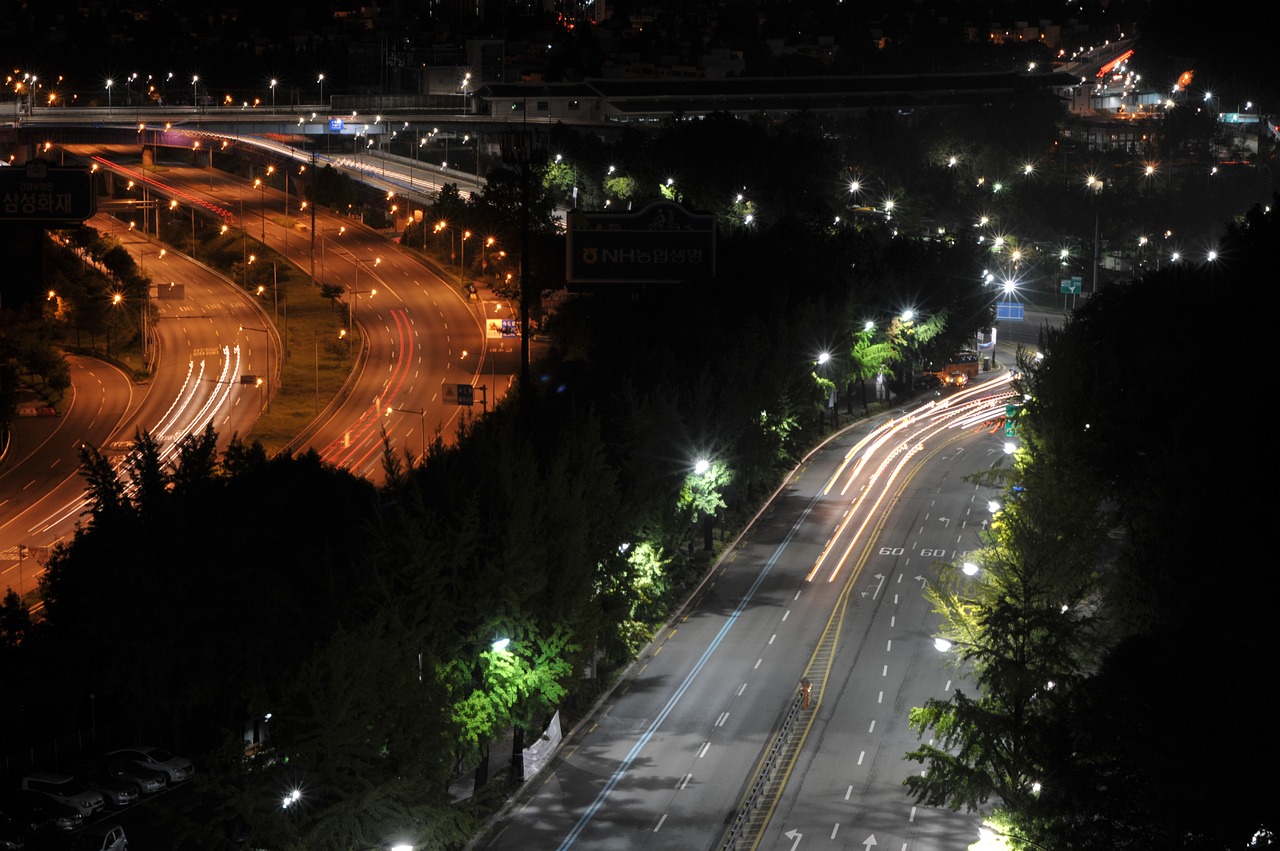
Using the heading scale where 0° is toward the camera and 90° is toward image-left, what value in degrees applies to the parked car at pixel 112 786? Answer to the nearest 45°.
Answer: approximately 315°

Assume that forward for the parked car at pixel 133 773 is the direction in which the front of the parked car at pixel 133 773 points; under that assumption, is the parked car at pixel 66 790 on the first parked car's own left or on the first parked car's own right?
on the first parked car's own right

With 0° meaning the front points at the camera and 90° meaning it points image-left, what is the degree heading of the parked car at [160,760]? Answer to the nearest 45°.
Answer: approximately 315°

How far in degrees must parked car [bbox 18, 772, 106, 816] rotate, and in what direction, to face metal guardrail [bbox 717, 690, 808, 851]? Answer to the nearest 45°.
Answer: approximately 45° to its left

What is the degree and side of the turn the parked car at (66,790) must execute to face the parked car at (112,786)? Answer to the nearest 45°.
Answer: approximately 45° to its left

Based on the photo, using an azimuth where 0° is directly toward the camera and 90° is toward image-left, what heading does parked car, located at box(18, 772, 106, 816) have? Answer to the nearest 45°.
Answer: approximately 315°

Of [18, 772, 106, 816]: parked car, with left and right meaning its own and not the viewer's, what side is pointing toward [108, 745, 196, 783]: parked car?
left

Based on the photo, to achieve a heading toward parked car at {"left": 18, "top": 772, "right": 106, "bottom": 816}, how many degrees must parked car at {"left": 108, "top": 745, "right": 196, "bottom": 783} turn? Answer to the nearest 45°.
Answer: approximately 90° to its right

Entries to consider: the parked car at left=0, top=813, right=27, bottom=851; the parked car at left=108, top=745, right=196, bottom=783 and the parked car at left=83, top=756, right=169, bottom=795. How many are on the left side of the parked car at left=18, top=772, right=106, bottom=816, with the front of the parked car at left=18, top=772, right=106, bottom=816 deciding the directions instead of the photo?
2

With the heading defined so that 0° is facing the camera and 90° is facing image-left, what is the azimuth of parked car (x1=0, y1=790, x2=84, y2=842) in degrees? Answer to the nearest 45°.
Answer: approximately 315°

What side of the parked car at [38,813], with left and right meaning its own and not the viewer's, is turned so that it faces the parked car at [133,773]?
left

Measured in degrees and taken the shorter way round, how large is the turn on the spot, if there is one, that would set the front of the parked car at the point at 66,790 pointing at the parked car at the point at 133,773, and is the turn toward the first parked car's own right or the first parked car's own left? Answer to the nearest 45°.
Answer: approximately 90° to the first parked car's own left

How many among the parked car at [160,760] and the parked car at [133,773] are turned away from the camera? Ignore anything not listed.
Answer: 0
